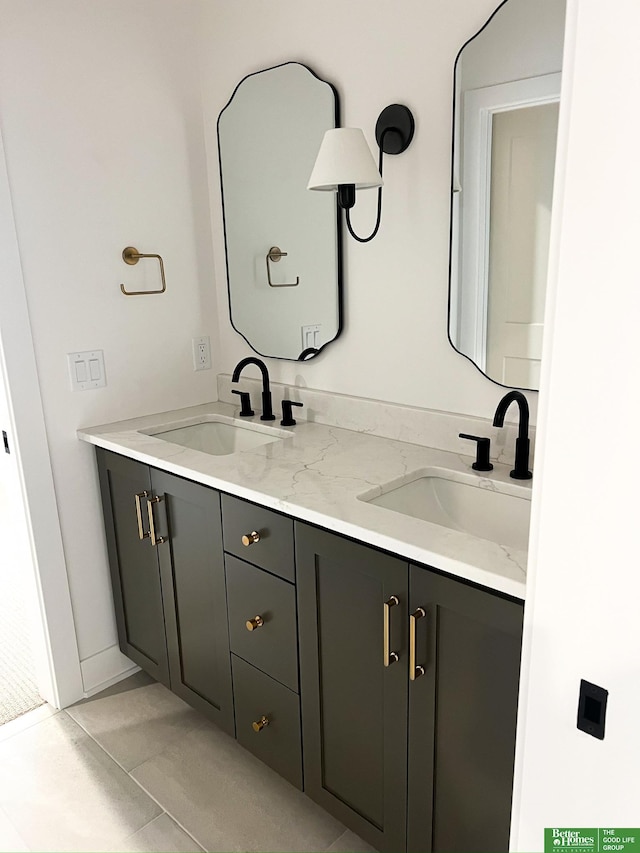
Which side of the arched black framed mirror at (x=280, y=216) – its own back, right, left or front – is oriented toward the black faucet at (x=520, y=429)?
left

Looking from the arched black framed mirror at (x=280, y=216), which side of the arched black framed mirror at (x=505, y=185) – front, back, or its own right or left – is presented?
right

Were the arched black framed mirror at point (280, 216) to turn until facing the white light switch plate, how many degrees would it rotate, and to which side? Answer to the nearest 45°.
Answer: approximately 45° to its right

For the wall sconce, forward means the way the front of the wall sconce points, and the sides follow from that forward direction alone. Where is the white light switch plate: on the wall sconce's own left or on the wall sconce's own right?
on the wall sconce's own right

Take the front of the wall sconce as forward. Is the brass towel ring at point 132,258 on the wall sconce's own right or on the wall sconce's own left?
on the wall sconce's own right
